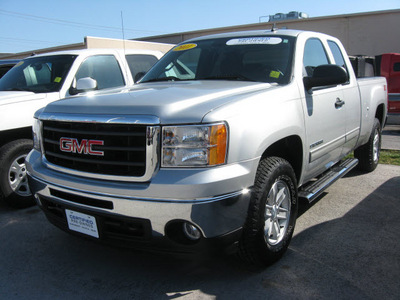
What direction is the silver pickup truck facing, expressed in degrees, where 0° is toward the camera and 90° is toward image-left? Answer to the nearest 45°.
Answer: approximately 45°

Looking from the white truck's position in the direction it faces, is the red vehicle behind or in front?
behind

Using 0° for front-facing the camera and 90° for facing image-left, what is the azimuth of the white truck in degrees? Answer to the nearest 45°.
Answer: approximately 45°

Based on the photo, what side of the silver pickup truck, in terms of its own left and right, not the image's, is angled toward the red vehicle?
back
